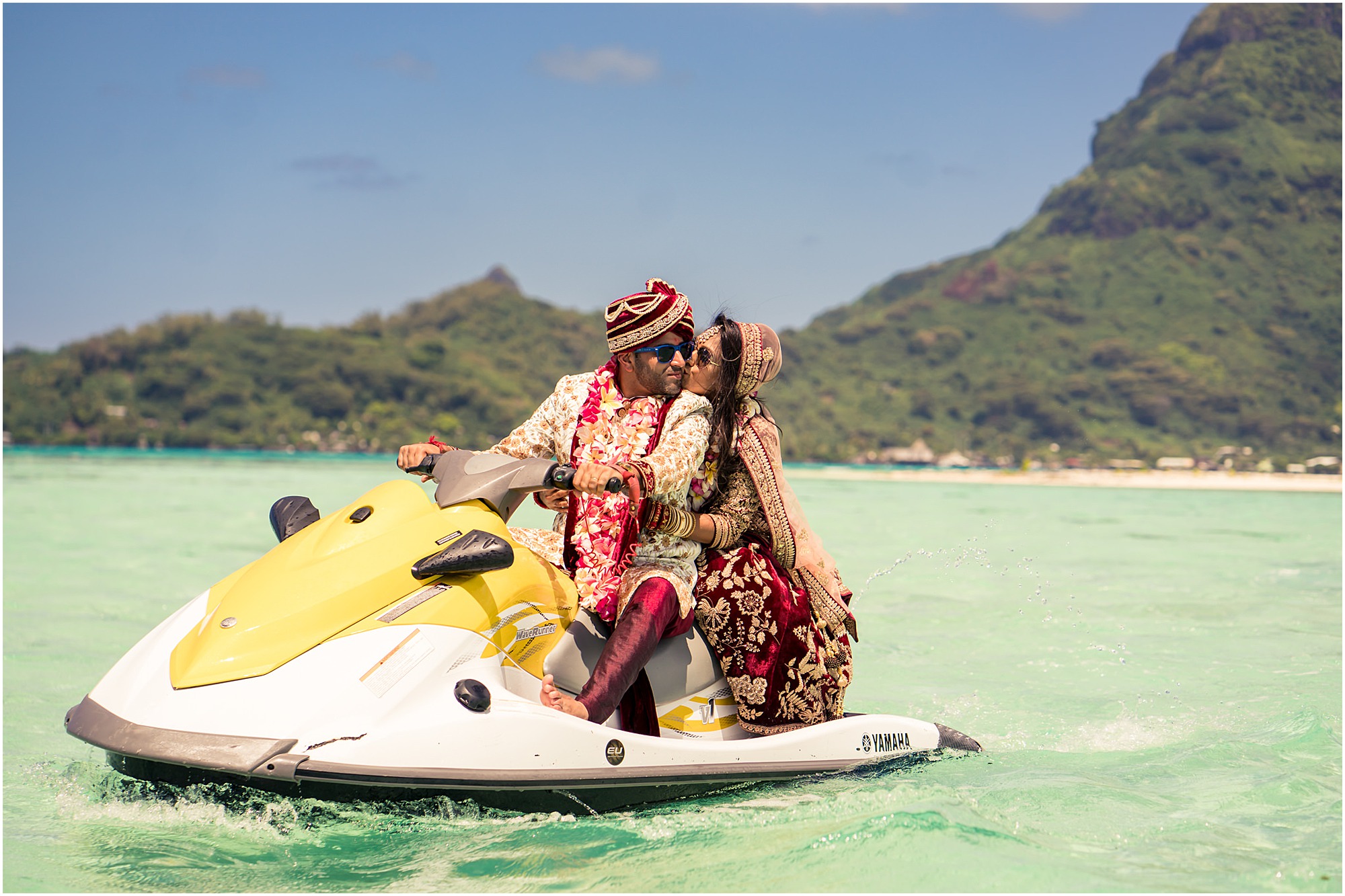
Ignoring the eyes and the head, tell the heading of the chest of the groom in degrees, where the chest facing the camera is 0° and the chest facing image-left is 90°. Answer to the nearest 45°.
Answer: approximately 45°

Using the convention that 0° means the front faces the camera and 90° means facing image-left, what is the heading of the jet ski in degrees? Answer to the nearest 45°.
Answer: approximately 45°
